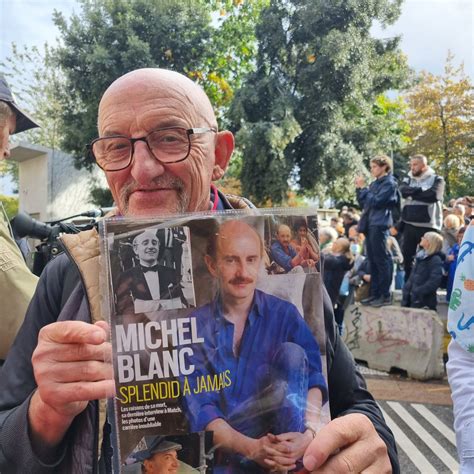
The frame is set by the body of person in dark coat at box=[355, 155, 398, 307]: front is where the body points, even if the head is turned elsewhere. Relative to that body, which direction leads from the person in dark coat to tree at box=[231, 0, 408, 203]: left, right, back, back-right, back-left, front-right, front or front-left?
right

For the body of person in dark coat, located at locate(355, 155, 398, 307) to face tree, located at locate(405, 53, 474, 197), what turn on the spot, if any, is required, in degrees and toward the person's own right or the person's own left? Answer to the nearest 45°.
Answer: approximately 135° to the person's own right

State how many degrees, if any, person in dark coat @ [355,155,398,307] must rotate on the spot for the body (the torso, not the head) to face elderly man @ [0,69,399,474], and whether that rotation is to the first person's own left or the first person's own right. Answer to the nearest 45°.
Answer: approximately 90° to the first person's own left

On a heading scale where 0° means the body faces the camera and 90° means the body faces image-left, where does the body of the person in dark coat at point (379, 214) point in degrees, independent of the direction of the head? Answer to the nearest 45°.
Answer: approximately 90°
